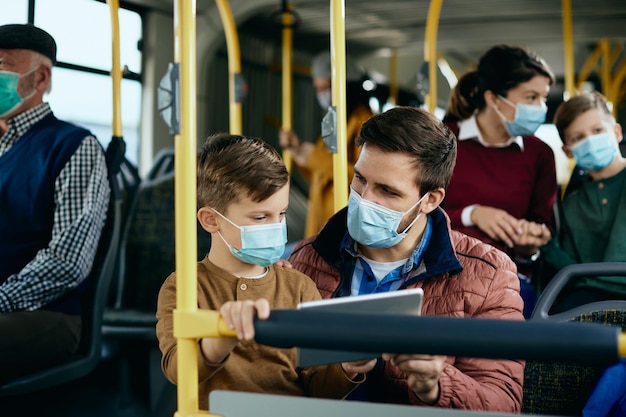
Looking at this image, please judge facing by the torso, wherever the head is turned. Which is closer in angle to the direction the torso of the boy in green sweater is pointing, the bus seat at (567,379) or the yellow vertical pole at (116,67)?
the bus seat

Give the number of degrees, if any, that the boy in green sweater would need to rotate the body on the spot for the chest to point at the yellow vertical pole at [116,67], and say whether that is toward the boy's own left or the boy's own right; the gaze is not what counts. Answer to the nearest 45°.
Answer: approximately 90° to the boy's own right

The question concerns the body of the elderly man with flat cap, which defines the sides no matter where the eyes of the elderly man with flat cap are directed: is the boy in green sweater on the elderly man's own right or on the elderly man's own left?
on the elderly man's own left

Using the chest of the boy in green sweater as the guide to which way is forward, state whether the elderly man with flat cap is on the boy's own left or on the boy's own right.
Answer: on the boy's own right

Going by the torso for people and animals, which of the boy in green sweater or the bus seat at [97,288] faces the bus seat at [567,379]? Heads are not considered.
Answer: the boy in green sweater

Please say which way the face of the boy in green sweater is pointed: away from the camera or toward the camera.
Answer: toward the camera

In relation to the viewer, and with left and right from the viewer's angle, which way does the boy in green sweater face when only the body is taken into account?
facing the viewer
